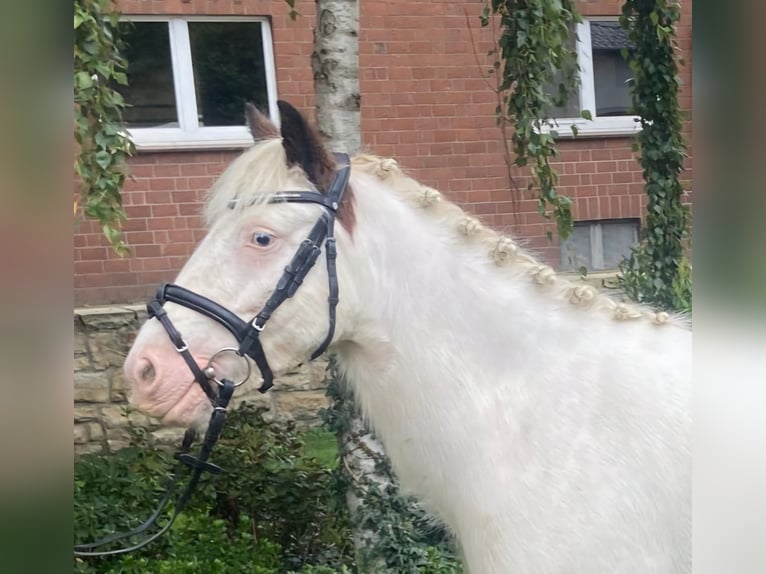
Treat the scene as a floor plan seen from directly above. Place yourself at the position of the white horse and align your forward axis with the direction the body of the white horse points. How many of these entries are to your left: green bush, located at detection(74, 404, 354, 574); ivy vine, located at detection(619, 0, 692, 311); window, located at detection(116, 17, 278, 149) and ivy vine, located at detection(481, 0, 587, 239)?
0

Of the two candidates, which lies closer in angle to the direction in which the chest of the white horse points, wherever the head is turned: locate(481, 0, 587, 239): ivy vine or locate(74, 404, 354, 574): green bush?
the green bush

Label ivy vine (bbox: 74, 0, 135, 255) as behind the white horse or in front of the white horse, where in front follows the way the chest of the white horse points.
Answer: in front

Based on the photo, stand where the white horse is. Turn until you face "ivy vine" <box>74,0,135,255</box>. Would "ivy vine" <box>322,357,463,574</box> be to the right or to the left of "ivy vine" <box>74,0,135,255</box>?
right

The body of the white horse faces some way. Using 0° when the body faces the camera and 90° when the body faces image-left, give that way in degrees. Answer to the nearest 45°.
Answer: approximately 90°

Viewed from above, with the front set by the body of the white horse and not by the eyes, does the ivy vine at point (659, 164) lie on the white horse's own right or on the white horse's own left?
on the white horse's own right

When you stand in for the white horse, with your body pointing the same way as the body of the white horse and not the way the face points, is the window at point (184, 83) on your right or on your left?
on your right

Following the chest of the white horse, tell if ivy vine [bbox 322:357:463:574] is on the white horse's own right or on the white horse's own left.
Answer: on the white horse's own right

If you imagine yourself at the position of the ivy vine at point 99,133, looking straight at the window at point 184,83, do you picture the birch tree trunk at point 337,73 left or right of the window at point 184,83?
right

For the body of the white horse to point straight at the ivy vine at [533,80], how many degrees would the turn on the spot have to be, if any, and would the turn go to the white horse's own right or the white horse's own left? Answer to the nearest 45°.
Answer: approximately 90° to the white horse's own right
